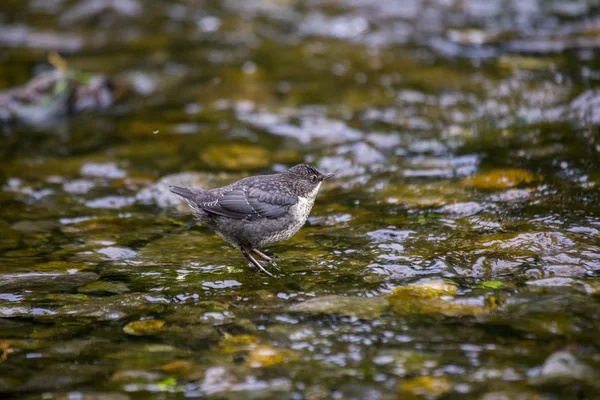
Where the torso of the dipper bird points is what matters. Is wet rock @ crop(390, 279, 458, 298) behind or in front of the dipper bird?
in front

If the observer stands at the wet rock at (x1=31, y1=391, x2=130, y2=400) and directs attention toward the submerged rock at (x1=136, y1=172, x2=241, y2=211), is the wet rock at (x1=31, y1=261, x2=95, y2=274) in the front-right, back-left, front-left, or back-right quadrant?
front-left

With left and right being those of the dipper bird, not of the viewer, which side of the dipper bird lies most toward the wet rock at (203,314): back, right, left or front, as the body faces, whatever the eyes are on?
right

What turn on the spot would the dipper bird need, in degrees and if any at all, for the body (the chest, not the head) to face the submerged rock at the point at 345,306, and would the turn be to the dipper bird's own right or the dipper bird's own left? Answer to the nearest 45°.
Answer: approximately 45° to the dipper bird's own right

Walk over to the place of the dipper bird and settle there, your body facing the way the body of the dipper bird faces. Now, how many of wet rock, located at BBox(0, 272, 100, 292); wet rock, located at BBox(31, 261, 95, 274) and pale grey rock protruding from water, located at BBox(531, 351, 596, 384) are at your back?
2

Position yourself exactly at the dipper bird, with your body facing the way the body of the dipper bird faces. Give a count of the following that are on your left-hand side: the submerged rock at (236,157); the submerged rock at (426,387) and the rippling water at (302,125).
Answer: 2

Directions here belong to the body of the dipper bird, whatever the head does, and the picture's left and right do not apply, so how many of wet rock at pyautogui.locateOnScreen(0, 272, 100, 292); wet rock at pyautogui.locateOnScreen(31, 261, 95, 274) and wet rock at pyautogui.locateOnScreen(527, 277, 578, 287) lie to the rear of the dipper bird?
2

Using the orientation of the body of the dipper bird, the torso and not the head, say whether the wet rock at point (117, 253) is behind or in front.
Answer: behind

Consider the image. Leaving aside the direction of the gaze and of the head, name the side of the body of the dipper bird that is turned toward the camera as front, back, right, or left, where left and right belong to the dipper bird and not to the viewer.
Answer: right

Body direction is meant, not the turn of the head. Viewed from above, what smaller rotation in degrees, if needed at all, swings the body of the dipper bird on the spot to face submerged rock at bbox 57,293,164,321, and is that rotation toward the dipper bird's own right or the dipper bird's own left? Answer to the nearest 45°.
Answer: approximately 135° to the dipper bird's own right

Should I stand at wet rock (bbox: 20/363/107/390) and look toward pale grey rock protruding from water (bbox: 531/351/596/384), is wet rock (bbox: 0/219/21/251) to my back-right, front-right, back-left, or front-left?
back-left

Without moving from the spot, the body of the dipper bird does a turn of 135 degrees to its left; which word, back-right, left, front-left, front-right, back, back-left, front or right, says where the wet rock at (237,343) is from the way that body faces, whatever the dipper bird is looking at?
back-left

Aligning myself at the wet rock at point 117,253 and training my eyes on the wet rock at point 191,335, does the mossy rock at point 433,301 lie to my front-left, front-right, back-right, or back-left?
front-left

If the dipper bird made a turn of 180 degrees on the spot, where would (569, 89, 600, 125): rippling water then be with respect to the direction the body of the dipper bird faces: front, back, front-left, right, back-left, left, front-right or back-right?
back-right

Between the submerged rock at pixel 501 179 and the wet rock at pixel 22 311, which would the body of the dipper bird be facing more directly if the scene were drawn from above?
the submerged rock

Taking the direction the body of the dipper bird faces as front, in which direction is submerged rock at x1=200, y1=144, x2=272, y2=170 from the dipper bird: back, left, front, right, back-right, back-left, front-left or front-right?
left

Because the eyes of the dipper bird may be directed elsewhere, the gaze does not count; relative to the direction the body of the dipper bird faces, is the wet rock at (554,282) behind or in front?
in front

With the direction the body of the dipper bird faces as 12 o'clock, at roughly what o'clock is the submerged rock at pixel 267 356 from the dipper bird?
The submerged rock is roughly at 3 o'clock from the dipper bird.
